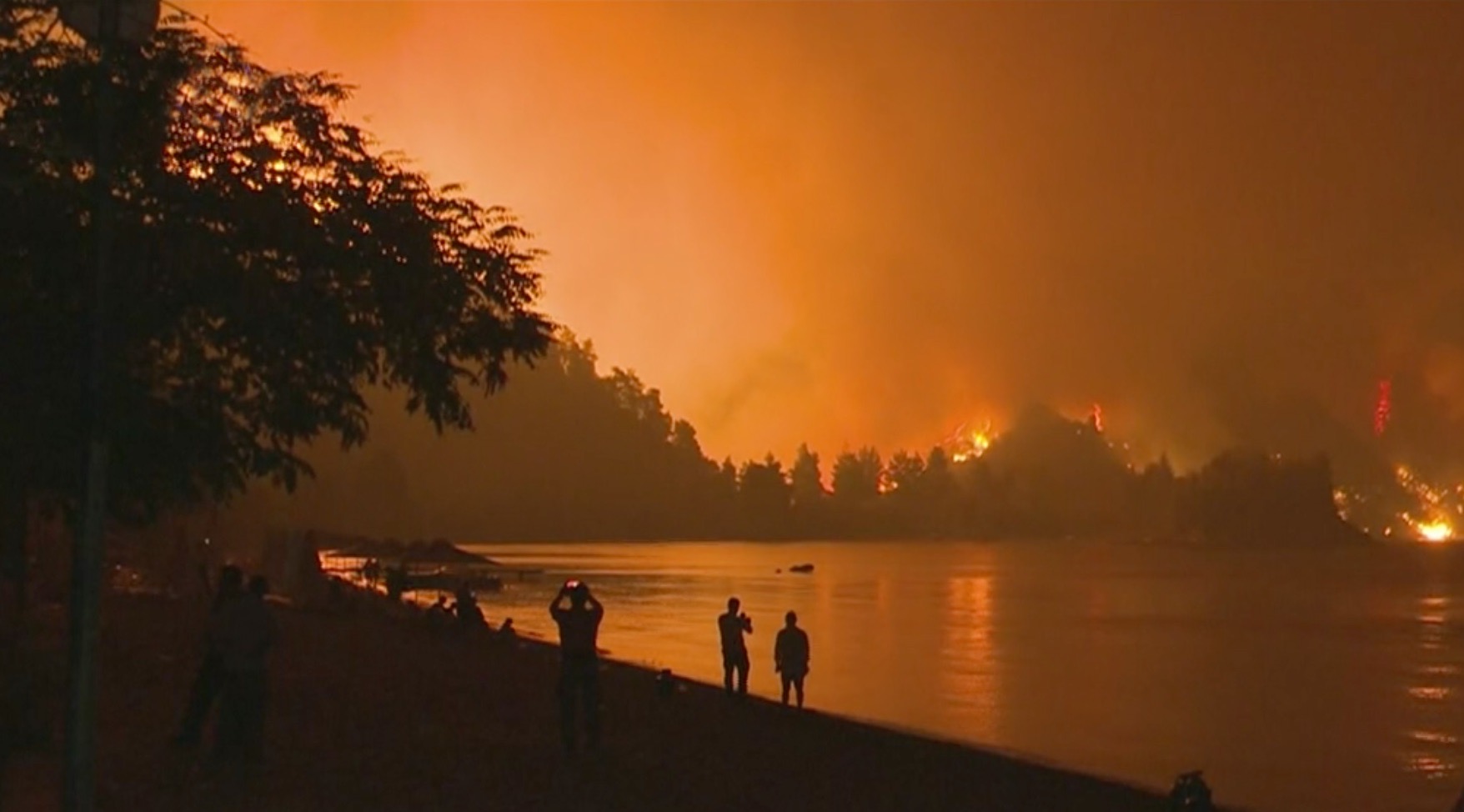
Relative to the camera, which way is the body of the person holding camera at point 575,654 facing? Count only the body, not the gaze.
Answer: away from the camera

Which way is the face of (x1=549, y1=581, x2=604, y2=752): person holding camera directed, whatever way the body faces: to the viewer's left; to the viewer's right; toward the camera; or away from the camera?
away from the camera

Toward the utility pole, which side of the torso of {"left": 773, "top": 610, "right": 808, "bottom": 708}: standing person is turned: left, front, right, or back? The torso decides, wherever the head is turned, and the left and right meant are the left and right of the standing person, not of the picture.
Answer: back

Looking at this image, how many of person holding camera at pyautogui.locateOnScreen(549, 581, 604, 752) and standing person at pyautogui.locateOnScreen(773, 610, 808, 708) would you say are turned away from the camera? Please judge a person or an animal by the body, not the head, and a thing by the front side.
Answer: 2

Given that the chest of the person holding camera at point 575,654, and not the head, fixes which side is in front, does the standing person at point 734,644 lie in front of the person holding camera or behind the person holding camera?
in front

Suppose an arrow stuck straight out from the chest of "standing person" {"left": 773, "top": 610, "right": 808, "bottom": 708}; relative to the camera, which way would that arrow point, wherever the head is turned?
away from the camera

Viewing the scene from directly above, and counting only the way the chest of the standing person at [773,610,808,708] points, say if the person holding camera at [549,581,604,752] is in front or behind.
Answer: behind

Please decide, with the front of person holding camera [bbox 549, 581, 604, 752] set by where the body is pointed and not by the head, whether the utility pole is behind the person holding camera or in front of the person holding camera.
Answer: behind

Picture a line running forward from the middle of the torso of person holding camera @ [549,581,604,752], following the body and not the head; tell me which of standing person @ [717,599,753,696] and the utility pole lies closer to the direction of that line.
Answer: the standing person
